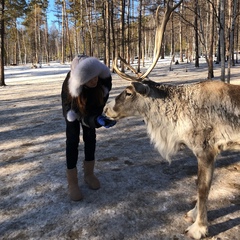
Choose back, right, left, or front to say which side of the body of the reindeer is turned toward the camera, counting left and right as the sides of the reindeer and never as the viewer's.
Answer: left

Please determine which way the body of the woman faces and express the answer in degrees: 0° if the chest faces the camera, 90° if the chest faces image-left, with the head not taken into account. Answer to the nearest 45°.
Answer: approximately 315°

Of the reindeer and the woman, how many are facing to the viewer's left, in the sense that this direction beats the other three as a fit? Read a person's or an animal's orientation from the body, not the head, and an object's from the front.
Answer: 1

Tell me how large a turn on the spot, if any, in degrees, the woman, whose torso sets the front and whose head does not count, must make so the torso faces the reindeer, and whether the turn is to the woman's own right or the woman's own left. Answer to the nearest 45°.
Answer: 0° — they already face it

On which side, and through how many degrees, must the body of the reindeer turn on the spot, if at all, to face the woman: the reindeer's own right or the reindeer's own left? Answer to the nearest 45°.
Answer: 0° — it already faces them
